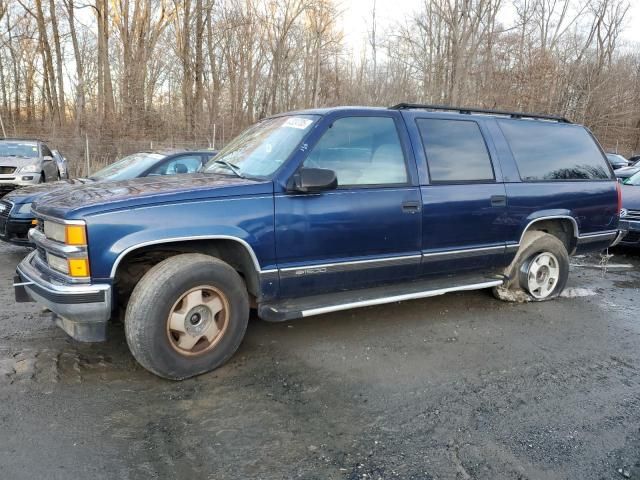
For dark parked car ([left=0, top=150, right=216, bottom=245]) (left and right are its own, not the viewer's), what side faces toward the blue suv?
left

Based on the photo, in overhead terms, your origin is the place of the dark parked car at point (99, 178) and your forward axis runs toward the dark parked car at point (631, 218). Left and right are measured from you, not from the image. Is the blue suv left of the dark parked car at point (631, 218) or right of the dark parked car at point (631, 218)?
right

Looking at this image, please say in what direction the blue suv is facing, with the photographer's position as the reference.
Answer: facing the viewer and to the left of the viewer

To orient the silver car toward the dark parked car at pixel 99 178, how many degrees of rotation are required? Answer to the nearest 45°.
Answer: approximately 45° to its left

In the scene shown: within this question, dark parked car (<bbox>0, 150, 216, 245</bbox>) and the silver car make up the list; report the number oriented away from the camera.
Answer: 0

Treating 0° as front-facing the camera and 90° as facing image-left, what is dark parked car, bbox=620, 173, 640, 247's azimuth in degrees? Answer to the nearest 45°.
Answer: approximately 45°

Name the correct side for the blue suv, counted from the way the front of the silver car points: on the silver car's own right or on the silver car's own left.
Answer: on the silver car's own left

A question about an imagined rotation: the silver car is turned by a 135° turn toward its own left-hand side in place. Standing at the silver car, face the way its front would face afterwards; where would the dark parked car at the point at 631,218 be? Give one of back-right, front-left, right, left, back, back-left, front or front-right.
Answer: front-right

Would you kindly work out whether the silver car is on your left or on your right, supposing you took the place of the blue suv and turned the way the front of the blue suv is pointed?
on your right

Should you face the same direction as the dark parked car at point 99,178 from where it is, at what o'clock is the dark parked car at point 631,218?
the dark parked car at point 631,218 is roughly at 8 o'clock from the dark parked car at point 99,178.
